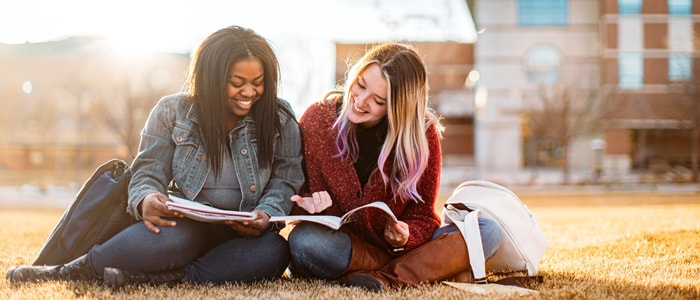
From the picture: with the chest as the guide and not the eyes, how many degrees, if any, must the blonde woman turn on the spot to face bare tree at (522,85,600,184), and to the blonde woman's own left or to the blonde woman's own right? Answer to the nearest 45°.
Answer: approximately 180°

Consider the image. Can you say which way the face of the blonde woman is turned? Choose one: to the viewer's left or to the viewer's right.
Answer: to the viewer's left

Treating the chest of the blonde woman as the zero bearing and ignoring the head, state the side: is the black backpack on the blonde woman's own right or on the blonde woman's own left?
on the blonde woman's own right

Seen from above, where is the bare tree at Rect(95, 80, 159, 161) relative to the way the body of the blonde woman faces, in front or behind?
behind

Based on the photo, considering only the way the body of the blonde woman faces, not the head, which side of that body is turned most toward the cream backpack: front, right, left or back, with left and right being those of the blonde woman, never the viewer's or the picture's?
left

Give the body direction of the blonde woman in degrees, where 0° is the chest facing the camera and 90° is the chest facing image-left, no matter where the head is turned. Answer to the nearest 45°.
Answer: approximately 0°
